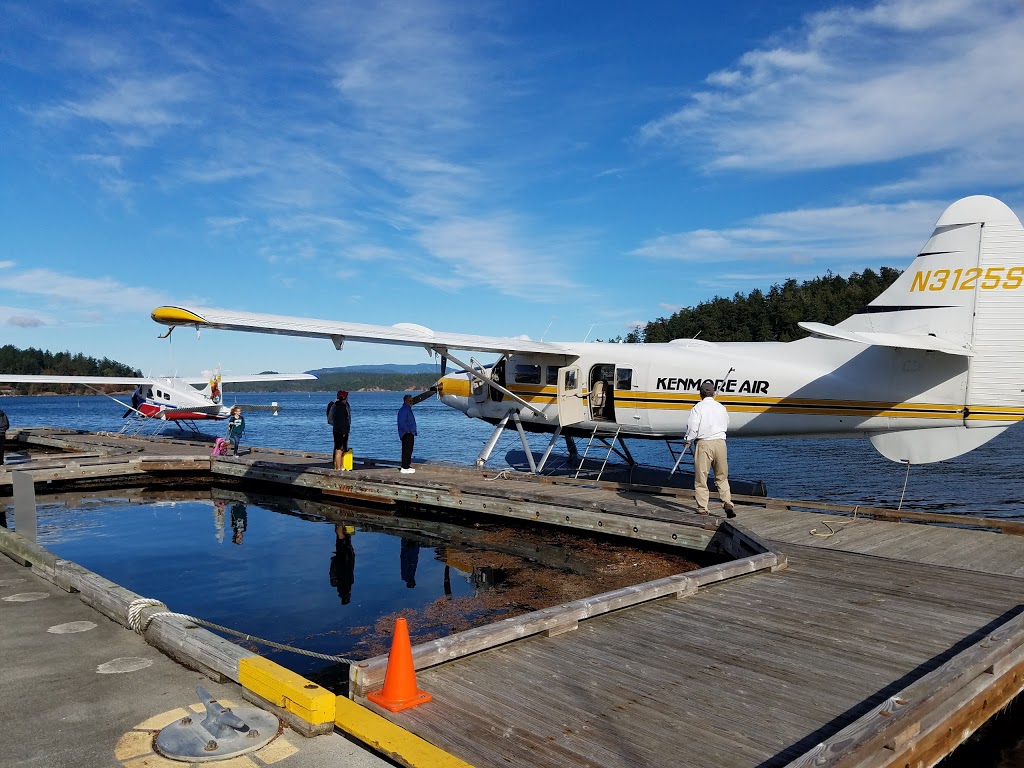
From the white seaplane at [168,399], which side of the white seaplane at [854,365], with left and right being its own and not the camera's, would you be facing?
front

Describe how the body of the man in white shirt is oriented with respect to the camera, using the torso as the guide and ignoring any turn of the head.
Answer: away from the camera

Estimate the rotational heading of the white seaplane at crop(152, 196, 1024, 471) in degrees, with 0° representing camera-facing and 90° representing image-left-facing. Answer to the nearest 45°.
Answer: approximately 135°

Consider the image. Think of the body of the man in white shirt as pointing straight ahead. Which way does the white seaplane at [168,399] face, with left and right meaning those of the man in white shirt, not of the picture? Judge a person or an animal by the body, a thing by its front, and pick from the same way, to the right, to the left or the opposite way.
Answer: to the left

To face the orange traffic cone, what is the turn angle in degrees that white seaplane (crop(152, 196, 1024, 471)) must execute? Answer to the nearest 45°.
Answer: approximately 90° to its left

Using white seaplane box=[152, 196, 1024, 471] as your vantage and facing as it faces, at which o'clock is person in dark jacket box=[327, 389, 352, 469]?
The person in dark jacket is roughly at 11 o'clock from the white seaplane.

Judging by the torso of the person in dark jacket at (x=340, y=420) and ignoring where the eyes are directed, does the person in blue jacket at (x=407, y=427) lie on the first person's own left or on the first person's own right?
on the first person's own right

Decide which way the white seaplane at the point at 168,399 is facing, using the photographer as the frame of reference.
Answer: facing away from the viewer and to the left of the viewer

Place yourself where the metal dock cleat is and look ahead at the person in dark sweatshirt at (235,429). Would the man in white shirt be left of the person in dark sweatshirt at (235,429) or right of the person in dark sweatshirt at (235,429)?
right

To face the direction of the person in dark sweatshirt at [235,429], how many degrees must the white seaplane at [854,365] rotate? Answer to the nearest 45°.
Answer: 0° — it already faces them
